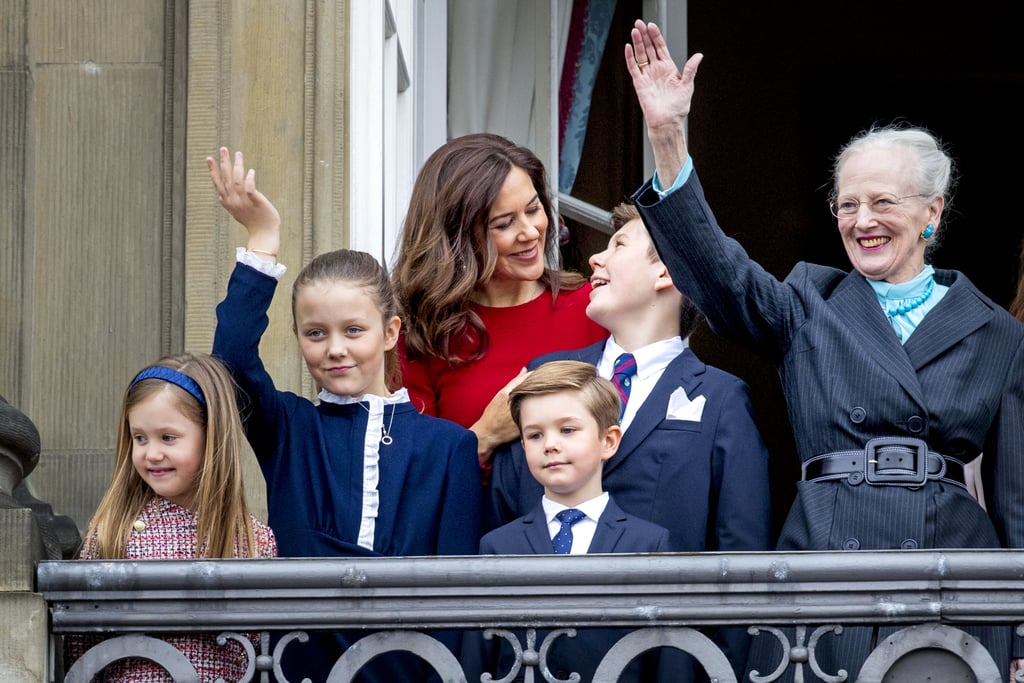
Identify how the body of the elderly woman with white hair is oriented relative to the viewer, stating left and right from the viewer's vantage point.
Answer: facing the viewer

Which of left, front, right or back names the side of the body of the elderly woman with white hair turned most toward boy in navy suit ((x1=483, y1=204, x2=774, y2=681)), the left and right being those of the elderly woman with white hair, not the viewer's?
right

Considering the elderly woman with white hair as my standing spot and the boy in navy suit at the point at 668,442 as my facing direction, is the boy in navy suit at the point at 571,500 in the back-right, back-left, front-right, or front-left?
front-left

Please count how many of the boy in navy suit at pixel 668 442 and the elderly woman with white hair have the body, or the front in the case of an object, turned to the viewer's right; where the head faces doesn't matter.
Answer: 0

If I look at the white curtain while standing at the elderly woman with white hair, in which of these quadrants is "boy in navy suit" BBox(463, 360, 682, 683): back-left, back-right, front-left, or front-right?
front-left

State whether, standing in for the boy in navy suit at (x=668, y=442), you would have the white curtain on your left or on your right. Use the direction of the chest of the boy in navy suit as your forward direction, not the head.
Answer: on your right

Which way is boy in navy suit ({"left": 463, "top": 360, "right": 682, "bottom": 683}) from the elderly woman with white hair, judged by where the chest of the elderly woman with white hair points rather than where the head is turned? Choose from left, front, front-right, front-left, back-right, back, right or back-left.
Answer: right

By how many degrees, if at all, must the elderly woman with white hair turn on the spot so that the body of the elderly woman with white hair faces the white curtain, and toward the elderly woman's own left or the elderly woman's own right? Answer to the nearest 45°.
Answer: approximately 135° to the elderly woman's own right

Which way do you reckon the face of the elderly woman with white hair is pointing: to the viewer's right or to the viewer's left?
to the viewer's left
